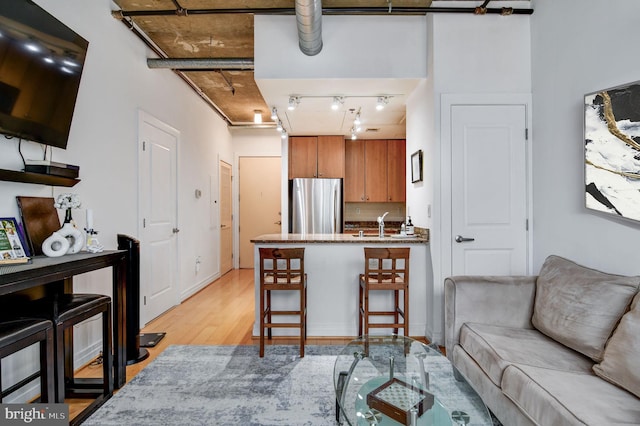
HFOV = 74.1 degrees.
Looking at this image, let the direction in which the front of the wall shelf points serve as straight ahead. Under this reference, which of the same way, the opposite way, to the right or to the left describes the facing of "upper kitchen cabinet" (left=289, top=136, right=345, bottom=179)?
to the right

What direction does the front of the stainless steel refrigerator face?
toward the camera

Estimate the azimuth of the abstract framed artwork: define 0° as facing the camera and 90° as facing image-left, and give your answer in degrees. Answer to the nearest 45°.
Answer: approximately 45°

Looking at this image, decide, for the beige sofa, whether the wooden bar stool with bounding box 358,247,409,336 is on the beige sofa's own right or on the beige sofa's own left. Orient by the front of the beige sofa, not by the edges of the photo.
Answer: on the beige sofa's own right

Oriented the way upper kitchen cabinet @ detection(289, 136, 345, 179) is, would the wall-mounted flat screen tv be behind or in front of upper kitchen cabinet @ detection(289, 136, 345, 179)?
in front

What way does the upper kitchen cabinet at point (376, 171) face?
toward the camera

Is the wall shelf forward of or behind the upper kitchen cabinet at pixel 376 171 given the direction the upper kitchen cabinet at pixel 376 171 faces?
forward

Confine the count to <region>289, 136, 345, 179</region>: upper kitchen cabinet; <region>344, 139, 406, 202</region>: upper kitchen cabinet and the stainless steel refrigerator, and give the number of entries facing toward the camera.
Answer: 3

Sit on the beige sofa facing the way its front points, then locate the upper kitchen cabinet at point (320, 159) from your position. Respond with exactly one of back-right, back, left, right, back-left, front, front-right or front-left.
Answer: right

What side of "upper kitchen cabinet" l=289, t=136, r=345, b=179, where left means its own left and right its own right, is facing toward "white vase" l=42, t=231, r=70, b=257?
front

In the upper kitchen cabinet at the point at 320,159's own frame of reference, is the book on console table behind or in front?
in front

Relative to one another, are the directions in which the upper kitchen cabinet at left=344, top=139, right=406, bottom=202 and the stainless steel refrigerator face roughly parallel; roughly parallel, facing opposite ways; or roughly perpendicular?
roughly parallel

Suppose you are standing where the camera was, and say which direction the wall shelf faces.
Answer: facing the viewer and to the right of the viewer

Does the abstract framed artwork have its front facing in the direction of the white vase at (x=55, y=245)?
yes

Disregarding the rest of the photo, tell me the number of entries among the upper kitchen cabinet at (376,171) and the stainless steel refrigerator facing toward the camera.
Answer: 2

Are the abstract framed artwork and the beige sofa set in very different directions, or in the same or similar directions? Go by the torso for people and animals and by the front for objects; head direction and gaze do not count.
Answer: same or similar directions

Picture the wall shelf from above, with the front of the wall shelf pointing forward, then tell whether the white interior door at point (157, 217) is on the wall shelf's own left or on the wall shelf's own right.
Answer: on the wall shelf's own left

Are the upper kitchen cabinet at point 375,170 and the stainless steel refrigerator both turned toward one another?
no

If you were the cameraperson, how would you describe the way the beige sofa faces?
facing the viewer and to the left of the viewer
